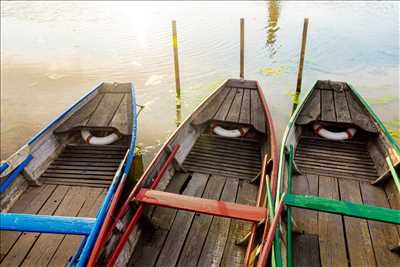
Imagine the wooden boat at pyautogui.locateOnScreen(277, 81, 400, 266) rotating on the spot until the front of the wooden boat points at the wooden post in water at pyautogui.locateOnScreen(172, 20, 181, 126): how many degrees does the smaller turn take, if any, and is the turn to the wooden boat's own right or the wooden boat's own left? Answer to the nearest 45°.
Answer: approximately 45° to the wooden boat's own left

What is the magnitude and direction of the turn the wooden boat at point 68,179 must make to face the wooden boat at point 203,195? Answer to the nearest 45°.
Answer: approximately 90° to its right

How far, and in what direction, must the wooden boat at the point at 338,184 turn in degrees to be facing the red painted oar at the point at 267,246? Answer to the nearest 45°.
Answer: approximately 180°

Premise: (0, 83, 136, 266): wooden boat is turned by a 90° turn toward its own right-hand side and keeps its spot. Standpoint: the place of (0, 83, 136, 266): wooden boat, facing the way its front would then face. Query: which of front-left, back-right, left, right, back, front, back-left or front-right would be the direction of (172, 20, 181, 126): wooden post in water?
left

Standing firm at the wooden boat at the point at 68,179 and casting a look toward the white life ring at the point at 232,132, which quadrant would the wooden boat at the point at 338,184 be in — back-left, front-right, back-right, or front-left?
front-right

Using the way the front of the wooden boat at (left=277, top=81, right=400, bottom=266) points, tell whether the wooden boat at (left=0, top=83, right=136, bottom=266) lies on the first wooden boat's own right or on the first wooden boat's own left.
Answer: on the first wooden boat's own left

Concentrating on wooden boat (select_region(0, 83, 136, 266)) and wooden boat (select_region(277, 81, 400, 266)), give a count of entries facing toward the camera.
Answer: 0

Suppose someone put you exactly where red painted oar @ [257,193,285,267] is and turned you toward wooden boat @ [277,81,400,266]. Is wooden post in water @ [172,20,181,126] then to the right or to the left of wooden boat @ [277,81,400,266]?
left

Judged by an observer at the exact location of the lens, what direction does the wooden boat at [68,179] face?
facing away from the viewer and to the right of the viewer

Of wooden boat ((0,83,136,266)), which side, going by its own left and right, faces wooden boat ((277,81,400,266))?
right

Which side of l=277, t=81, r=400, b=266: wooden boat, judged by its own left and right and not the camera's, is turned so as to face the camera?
back

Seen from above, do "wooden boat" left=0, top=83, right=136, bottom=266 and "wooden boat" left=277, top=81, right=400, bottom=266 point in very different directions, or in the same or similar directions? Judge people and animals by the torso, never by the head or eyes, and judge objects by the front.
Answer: same or similar directions

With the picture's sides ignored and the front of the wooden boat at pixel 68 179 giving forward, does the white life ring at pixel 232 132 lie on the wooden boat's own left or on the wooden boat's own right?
on the wooden boat's own right
